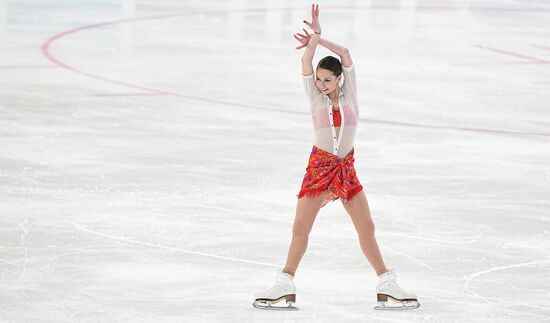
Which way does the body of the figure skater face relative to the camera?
toward the camera
